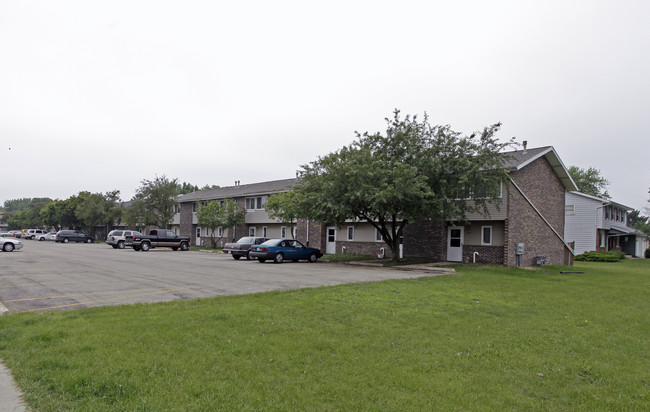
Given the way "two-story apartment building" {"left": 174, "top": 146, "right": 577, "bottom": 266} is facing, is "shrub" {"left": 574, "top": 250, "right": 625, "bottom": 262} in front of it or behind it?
behind

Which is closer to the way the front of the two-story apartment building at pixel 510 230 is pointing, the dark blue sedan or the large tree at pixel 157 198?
the dark blue sedan

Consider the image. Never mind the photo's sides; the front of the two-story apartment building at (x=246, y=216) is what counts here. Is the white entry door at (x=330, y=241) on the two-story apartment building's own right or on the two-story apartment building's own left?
on the two-story apartment building's own left

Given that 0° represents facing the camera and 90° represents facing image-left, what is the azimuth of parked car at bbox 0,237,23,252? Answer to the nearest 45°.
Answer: approximately 270°

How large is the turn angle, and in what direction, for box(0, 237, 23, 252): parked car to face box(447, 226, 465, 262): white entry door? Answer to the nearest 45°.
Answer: approximately 45° to its right

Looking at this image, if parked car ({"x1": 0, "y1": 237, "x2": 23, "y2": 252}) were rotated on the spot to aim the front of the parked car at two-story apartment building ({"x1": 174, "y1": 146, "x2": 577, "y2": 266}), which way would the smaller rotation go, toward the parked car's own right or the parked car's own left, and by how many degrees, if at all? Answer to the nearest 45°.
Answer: approximately 45° to the parked car's own right

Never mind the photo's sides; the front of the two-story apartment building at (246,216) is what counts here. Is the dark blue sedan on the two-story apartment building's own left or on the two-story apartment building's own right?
on the two-story apartment building's own left

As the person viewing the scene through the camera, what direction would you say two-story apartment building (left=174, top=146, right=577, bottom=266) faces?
facing the viewer and to the left of the viewer
